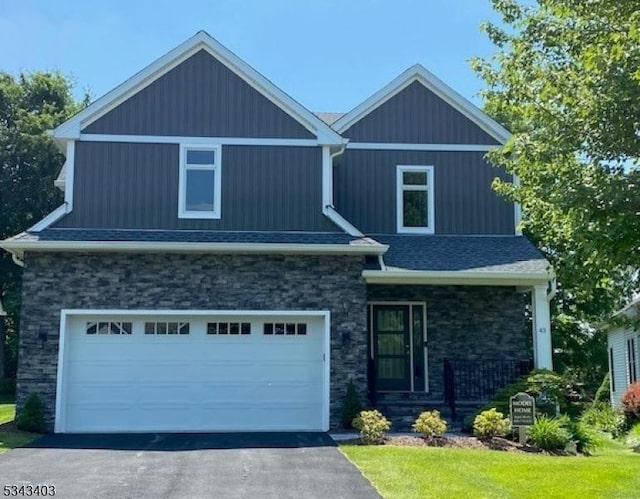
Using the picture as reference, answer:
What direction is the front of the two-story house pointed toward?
toward the camera

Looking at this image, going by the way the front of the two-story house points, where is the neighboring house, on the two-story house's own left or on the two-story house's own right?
on the two-story house's own left

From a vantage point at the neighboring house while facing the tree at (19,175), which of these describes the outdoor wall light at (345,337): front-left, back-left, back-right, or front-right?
front-left

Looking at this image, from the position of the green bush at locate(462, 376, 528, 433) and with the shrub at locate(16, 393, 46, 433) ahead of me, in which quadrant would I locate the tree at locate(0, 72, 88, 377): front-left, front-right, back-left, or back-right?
front-right

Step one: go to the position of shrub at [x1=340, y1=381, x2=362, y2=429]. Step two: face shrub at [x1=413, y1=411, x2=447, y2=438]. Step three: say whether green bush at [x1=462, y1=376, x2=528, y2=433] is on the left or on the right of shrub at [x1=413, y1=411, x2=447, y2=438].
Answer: left

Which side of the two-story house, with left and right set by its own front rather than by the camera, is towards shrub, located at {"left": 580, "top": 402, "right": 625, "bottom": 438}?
left

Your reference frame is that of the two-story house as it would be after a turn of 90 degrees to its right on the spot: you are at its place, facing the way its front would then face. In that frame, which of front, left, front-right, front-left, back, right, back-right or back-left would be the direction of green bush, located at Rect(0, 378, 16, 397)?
front-right

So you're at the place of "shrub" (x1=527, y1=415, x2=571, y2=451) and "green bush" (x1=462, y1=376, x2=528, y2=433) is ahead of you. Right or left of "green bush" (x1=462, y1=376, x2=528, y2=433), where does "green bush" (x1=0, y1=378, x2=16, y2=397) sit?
left

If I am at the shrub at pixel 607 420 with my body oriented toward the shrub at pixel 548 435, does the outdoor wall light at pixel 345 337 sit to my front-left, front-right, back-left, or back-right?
front-right

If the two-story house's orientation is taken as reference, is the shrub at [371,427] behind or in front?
in front

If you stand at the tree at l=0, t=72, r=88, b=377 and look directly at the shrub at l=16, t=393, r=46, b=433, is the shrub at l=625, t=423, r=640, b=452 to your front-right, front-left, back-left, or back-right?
front-left

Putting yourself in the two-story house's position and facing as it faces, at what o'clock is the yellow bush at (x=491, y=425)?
The yellow bush is roughly at 10 o'clock from the two-story house.

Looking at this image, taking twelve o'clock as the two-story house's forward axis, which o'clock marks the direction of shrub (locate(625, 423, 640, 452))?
The shrub is roughly at 9 o'clock from the two-story house.

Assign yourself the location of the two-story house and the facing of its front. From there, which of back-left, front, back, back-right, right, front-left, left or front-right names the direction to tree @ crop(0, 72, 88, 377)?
back-right

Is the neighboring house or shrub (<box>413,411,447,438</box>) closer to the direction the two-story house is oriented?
the shrub
